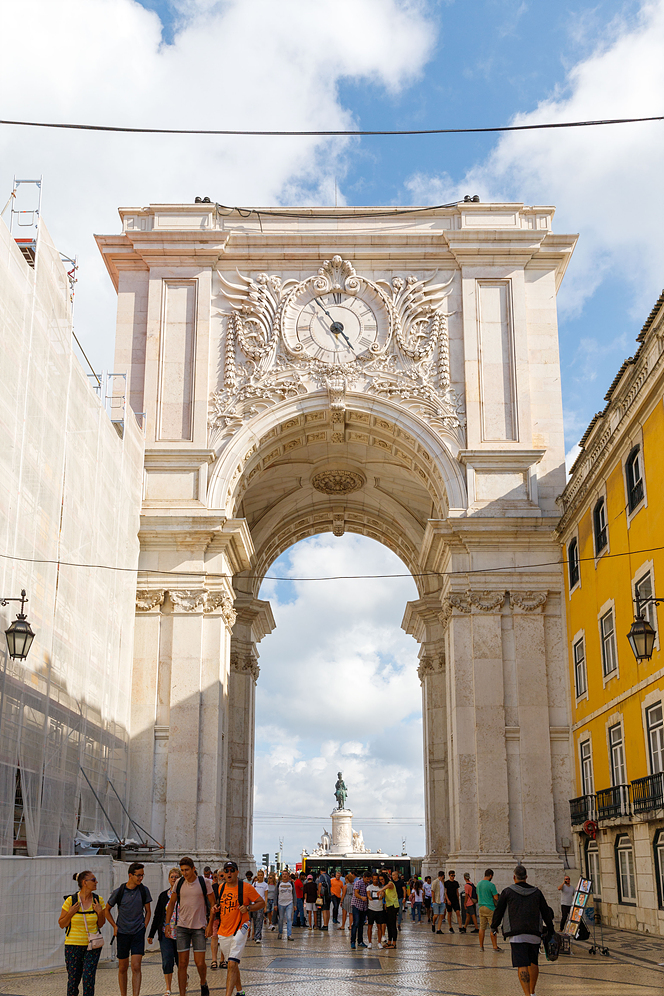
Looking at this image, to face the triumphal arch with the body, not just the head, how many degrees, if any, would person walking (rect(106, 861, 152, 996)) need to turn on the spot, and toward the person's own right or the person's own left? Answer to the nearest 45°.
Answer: approximately 180°

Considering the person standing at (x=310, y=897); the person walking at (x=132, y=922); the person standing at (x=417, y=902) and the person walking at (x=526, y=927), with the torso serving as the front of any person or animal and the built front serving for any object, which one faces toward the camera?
the person walking at (x=132, y=922)

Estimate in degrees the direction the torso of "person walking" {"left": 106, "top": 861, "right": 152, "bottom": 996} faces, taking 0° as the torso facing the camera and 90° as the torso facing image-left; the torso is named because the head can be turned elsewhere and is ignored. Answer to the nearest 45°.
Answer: approximately 0°

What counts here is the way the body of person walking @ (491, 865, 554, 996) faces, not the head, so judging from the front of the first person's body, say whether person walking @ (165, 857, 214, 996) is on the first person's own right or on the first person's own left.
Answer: on the first person's own left

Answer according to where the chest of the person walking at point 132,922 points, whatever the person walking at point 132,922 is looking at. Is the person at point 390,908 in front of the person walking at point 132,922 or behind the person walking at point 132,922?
behind

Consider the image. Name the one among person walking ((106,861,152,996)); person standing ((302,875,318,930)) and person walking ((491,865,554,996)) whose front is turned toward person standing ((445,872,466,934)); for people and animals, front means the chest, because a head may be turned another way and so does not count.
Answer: person walking ((491,865,554,996))

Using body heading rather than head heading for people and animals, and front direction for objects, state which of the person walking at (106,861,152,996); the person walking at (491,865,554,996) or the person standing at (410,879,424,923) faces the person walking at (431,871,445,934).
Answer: the person walking at (491,865,554,996)

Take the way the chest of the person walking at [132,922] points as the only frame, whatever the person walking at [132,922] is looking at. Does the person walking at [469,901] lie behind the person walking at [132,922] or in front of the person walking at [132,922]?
behind

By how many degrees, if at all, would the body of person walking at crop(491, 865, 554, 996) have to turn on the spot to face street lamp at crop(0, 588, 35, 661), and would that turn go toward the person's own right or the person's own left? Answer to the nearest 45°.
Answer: approximately 90° to the person's own left

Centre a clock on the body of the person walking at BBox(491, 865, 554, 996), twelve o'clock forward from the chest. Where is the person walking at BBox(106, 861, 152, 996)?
the person walking at BBox(106, 861, 152, 996) is roughly at 9 o'clock from the person walking at BBox(491, 865, 554, 996).

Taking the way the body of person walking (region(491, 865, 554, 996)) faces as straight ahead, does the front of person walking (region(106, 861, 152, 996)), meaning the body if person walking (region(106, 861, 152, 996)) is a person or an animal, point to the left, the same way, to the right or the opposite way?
the opposite way

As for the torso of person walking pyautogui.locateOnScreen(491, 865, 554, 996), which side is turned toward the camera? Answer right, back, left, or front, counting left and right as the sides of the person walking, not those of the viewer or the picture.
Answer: back
